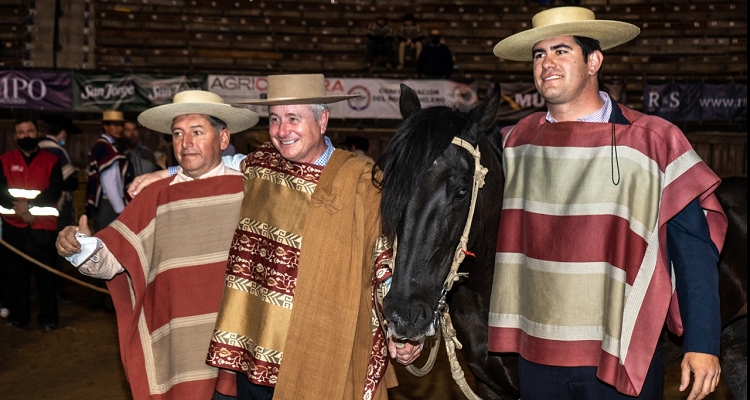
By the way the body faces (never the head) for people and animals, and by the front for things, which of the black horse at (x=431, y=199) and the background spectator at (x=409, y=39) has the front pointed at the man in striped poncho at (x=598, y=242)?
the background spectator

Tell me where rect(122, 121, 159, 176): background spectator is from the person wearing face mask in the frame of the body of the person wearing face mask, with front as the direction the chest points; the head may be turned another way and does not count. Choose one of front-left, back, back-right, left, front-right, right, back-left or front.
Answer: back-left

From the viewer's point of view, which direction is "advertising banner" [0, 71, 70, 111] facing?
toward the camera

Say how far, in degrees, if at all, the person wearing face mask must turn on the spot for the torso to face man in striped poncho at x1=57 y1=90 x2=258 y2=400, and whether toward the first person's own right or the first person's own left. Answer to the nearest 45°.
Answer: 0° — they already face them

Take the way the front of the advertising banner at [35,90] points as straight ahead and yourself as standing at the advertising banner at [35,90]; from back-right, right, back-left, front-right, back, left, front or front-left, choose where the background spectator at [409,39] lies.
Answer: left

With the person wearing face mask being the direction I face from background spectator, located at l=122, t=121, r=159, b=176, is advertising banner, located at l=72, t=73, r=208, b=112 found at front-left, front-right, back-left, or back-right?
back-right

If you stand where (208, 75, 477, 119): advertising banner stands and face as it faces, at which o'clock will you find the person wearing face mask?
The person wearing face mask is roughly at 1 o'clock from the advertising banner.

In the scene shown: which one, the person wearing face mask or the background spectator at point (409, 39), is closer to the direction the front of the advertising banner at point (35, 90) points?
the person wearing face mask

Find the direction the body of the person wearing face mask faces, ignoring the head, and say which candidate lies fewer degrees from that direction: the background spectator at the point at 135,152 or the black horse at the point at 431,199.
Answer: the black horse

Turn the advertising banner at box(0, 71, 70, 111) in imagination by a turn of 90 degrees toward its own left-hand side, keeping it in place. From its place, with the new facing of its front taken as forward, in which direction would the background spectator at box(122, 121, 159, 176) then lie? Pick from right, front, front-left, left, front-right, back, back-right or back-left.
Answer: right

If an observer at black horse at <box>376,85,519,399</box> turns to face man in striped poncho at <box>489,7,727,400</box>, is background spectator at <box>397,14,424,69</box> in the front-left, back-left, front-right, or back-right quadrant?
back-left

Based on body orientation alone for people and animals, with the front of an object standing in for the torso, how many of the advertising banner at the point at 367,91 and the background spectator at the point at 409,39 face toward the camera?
2

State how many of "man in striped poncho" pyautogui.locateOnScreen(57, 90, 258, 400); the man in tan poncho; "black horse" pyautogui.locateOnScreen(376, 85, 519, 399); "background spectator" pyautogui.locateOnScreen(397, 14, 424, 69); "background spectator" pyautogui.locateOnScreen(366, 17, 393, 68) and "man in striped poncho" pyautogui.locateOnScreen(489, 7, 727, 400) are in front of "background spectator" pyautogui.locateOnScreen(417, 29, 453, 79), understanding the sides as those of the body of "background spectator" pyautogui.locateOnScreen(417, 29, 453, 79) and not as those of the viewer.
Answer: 4

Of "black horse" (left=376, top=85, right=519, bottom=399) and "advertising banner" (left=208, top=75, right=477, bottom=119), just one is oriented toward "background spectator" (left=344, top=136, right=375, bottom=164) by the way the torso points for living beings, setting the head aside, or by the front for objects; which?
the advertising banner

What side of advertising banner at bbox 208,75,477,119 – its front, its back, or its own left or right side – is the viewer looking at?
front

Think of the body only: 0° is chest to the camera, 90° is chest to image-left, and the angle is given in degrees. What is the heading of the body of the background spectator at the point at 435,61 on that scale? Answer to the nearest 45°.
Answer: approximately 0°

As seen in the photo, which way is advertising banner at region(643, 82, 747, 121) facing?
toward the camera
